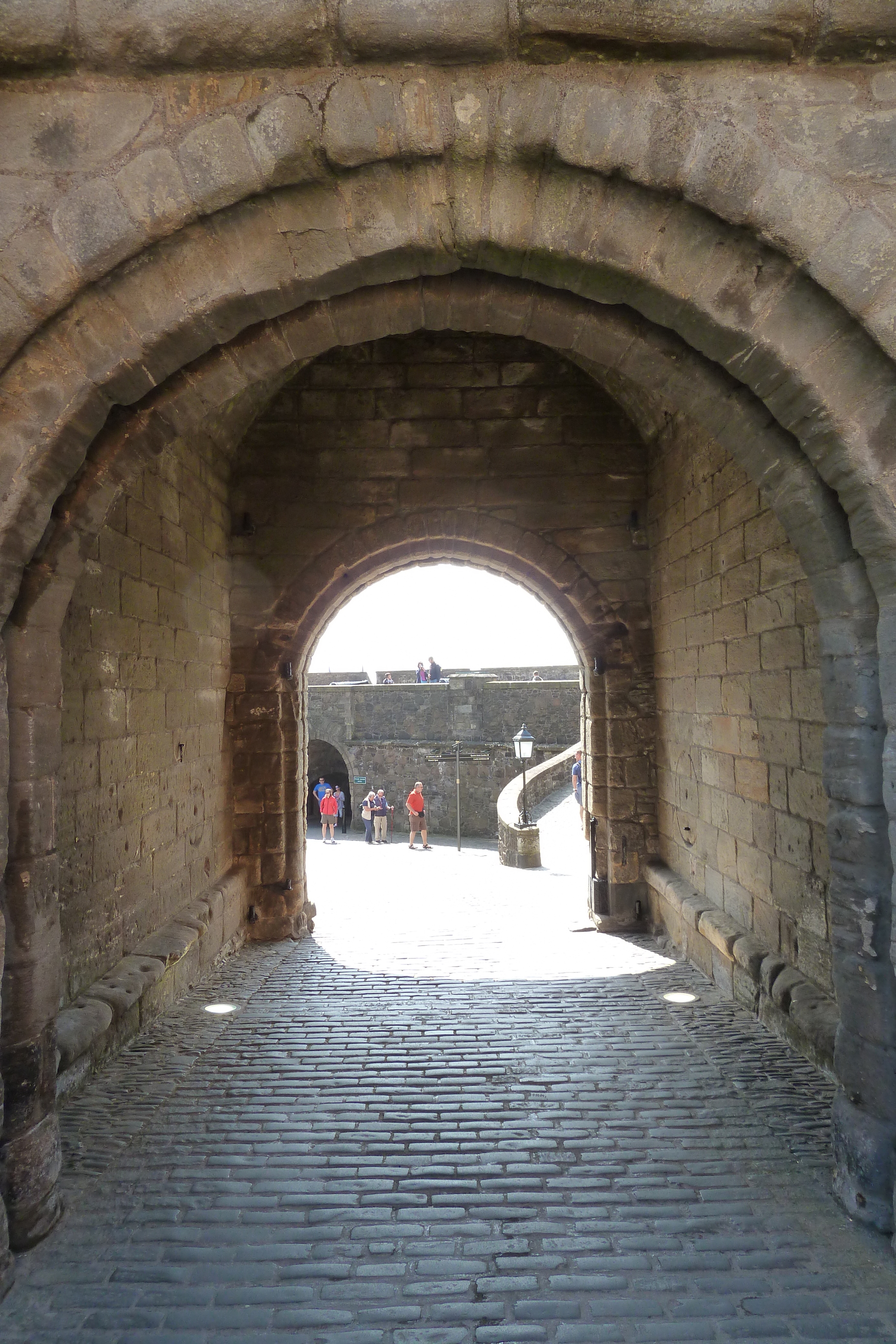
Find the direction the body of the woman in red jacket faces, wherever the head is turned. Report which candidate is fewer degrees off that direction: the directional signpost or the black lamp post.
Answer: the black lamp post
